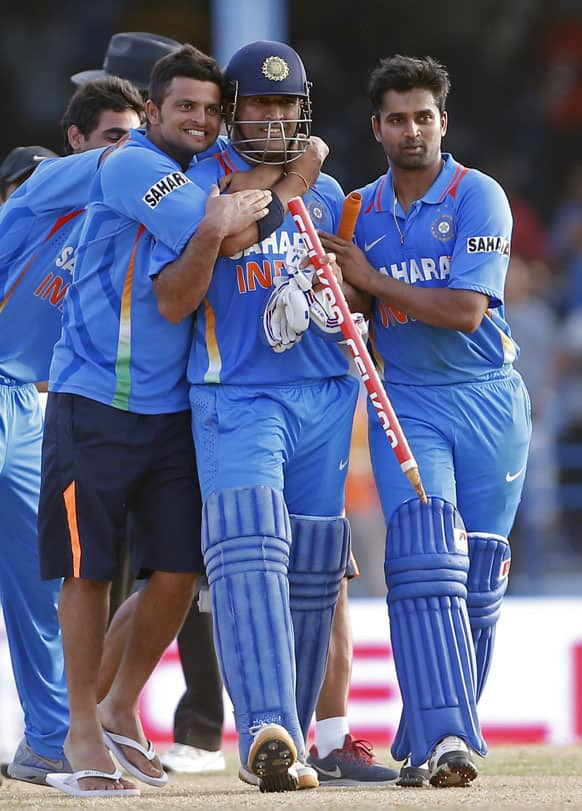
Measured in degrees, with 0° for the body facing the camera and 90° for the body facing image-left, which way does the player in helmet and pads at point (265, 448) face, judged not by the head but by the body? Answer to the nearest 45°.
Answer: approximately 0°

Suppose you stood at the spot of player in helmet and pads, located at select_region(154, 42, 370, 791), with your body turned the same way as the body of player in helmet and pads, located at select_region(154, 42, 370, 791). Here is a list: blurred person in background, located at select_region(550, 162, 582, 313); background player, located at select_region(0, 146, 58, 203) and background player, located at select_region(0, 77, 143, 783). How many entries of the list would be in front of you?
0

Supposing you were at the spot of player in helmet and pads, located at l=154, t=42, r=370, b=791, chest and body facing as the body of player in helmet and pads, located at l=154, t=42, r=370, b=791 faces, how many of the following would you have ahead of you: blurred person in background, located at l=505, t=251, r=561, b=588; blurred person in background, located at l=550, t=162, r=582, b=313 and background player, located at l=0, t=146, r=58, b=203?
0

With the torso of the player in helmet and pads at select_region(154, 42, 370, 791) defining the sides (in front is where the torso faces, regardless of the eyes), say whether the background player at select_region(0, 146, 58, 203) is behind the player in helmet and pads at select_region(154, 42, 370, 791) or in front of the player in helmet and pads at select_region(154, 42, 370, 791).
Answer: behind

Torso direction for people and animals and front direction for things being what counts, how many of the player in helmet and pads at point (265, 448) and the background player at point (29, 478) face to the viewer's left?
0

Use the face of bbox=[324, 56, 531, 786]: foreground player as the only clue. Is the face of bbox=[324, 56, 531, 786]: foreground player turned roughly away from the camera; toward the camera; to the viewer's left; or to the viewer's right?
toward the camera

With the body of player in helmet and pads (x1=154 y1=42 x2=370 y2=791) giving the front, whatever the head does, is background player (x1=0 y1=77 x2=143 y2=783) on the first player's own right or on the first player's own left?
on the first player's own right

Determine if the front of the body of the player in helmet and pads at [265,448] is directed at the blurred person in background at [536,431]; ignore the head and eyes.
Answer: no

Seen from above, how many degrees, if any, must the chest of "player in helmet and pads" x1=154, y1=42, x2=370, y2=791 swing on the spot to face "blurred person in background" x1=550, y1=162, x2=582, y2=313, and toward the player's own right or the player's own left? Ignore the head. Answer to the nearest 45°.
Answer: approximately 180°

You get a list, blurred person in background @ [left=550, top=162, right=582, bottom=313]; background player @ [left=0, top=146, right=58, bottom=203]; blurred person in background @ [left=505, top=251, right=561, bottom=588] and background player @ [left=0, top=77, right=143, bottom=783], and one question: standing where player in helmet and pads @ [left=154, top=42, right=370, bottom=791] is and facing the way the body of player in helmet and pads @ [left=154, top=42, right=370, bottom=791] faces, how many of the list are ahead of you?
0

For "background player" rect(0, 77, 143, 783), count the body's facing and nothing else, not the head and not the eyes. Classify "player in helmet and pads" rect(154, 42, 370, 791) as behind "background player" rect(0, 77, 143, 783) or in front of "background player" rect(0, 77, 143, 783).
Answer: in front

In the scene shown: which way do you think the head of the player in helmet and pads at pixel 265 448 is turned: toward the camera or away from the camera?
toward the camera

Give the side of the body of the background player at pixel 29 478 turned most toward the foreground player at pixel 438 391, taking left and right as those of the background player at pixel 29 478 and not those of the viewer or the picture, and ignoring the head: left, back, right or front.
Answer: front
